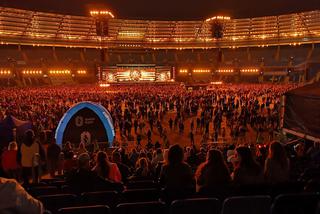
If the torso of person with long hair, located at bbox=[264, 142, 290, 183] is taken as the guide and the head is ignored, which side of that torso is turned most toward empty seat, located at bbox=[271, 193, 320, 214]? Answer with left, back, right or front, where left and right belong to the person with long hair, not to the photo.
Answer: back

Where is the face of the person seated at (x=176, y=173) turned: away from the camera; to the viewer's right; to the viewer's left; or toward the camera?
away from the camera

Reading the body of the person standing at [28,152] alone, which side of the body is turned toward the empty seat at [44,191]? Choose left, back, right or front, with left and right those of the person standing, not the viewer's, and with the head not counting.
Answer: back

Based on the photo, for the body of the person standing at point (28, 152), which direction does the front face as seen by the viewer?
away from the camera

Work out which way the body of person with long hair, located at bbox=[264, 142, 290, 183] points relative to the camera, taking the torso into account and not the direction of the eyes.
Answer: away from the camera

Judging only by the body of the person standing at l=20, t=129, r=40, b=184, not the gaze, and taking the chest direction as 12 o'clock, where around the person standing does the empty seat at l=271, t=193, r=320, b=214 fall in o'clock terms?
The empty seat is roughly at 5 o'clock from the person standing.

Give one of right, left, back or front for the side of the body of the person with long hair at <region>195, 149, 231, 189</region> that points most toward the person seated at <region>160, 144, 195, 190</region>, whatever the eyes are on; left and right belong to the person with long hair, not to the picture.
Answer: left

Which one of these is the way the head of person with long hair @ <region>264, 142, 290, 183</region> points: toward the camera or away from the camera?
away from the camera

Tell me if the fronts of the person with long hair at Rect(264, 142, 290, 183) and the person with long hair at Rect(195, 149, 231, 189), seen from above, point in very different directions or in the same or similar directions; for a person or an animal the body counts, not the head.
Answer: same or similar directions

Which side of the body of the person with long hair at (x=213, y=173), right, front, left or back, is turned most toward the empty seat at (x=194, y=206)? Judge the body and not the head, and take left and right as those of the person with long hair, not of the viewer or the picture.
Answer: back

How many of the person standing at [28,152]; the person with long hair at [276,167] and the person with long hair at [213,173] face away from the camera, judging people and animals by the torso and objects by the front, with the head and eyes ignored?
3

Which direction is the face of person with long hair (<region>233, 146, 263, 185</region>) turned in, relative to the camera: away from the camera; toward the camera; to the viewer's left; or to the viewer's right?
away from the camera

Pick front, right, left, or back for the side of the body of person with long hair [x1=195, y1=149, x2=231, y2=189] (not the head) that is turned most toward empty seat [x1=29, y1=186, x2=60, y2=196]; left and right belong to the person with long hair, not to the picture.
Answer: left

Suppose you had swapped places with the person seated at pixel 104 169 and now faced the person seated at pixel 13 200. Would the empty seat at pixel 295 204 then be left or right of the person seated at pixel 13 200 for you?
left

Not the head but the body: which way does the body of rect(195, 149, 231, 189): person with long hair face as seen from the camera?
away from the camera
